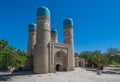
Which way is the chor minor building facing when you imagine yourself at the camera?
facing the viewer and to the right of the viewer

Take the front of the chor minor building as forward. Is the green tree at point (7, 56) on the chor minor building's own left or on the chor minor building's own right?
on the chor minor building's own right
